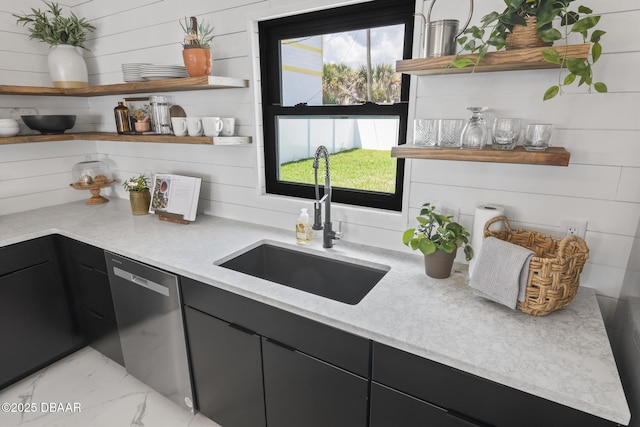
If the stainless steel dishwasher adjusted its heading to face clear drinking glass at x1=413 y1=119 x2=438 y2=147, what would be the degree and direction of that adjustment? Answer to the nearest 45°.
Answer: approximately 90° to its left

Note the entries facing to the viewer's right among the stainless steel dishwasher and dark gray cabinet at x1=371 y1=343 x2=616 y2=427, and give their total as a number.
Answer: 0

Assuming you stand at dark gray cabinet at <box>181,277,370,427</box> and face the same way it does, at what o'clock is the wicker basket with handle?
The wicker basket with handle is roughly at 8 o'clock from the dark gray cabinet.

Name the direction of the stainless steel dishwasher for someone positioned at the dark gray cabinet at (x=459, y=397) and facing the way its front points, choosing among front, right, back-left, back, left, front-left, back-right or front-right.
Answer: front-right

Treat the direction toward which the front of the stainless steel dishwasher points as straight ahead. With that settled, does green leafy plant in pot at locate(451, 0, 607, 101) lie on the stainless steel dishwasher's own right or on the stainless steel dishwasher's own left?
on the stainless steel dishwasher's own left

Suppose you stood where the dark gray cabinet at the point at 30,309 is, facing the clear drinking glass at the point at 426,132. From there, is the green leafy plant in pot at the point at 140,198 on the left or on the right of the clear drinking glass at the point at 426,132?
left

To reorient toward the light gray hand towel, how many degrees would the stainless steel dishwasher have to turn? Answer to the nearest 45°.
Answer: approximately 90° to its left

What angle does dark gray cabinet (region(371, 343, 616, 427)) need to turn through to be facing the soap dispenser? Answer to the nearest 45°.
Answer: approximately 90° to its right

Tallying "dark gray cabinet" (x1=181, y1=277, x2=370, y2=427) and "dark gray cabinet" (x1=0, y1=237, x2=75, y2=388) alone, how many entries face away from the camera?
0

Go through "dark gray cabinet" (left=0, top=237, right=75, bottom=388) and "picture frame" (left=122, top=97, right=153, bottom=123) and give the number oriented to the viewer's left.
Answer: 0
